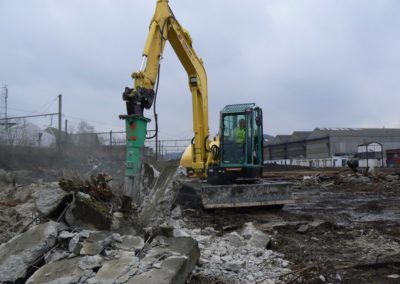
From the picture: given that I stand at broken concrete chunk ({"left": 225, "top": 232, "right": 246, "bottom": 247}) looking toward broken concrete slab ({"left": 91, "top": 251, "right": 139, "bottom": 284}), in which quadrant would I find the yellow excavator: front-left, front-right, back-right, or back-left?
back-right

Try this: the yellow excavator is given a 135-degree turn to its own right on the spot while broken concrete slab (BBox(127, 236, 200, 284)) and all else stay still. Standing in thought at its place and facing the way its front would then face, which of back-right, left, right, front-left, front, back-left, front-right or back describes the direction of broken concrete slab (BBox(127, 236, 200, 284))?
back

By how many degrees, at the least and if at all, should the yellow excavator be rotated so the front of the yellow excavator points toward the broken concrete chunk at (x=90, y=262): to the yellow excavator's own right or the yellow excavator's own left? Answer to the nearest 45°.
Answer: approximately 45° to the yellow excavator's own left

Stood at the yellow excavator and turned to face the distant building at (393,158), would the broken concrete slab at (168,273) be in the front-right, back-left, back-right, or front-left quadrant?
back-right

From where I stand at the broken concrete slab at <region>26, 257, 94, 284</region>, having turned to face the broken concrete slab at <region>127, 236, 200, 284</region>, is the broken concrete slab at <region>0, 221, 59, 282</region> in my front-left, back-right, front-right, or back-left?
back-left

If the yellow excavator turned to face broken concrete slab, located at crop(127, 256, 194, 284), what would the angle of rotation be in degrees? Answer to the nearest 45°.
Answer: approximately 45° to its left

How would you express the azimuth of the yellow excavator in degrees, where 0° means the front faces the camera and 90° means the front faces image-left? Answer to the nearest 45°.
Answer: approximately 45°

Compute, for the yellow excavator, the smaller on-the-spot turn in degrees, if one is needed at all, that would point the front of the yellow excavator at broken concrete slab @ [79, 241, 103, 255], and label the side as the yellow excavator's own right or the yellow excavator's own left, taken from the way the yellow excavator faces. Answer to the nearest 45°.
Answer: approximately 45° to the yellow excavator's own left

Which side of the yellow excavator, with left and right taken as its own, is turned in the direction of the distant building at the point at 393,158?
back

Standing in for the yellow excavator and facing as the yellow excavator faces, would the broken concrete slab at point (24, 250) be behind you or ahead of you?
ahead

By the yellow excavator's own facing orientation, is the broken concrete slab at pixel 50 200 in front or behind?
in front

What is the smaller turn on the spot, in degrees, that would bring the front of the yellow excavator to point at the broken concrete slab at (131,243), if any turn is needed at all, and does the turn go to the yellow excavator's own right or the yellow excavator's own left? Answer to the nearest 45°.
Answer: approximately 45° to the yellow excavator's own left

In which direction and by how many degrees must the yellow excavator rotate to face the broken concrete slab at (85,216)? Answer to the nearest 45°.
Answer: approximately 45° to its left
